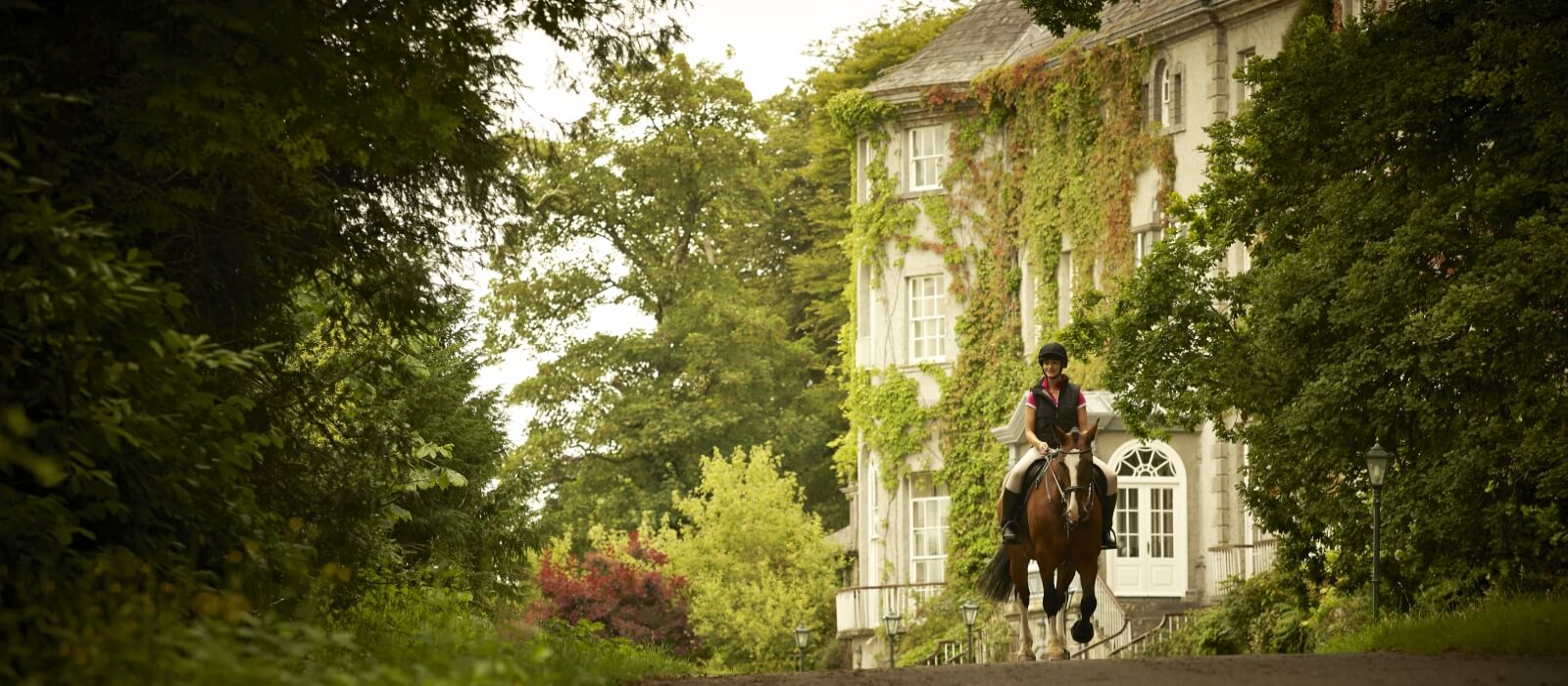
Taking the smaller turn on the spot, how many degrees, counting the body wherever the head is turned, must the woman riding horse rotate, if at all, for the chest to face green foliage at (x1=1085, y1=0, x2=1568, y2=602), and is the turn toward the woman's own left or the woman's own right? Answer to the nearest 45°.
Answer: approximately 135° to the woman's own left

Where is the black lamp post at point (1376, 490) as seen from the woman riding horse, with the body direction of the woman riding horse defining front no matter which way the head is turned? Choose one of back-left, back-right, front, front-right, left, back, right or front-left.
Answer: back-left

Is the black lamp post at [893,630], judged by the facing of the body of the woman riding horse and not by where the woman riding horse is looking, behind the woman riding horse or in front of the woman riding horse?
behind

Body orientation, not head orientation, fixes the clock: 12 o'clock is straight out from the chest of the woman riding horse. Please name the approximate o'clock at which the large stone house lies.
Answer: The large stone house is roughly at 6 o'clock from the woman riding horse.

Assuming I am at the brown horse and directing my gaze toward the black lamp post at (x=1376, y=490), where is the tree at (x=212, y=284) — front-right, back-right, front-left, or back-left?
back-right

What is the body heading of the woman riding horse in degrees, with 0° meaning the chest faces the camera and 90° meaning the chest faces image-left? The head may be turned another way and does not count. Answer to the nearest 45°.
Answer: approximately 0°

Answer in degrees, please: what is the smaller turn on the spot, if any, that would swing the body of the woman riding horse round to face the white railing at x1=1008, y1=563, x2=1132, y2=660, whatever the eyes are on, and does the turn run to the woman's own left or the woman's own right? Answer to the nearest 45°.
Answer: approximately 180°

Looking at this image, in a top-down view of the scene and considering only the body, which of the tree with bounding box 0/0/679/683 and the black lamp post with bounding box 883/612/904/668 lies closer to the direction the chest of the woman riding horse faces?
the tree

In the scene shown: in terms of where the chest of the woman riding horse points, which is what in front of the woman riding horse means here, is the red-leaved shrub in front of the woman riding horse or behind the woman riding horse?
behind

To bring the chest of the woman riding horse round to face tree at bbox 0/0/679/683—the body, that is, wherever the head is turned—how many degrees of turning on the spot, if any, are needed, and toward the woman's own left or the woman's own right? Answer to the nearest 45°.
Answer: approximately 45° to the woman's own right
